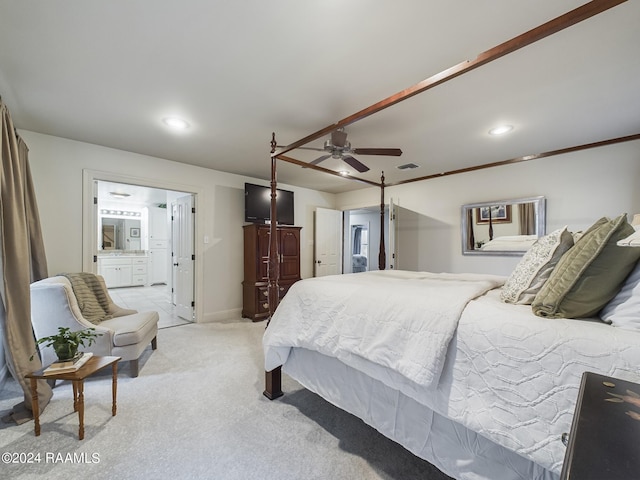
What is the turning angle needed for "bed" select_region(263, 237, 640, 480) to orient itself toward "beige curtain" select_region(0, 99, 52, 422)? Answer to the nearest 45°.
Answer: approximately 45° to its left

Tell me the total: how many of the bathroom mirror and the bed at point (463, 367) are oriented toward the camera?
1

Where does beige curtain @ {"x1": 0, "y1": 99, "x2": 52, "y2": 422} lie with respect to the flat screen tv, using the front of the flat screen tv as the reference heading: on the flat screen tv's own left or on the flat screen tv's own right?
on the flat screen tv's own right

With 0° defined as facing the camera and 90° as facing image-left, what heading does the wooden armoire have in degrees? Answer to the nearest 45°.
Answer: approximately 315°

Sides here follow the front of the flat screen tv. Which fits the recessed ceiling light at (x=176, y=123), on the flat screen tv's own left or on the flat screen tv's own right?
on the flat screen tv's own right

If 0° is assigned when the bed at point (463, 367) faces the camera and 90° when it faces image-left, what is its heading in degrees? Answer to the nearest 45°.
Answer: approximately 135°

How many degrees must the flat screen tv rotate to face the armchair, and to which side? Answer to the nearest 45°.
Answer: approximately 90° to its right

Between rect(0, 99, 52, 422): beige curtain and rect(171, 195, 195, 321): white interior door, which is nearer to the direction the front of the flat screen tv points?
the beige curtain

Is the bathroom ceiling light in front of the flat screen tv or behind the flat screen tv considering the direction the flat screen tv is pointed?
behind
